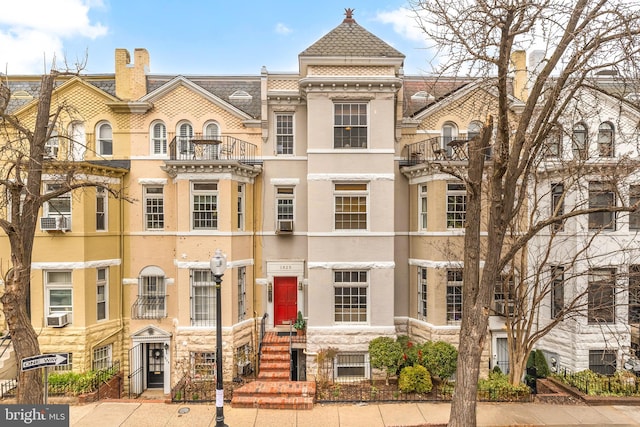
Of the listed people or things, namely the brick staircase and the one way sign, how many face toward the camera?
2

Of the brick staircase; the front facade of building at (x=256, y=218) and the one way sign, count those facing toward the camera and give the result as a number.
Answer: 3

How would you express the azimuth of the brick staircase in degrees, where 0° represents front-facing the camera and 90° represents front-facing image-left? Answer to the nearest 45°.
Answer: approximately 0°

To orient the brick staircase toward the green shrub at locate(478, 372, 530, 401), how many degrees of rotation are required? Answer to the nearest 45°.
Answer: approximately 90° to its left

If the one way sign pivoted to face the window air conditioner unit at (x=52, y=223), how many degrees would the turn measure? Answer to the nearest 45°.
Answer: approximately 180°
